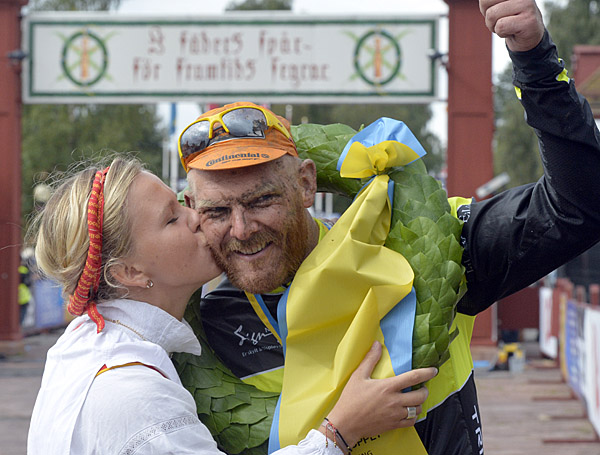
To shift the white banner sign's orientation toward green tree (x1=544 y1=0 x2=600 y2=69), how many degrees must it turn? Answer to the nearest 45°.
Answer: approximately 135° to its left

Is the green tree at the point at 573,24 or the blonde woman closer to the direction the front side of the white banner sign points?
the blonde woman

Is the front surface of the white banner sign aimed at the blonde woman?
yes

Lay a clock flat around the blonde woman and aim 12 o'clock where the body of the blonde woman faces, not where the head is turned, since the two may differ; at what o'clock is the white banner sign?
The white banner sign is roughly at 9 o'clock from the blonde woman.

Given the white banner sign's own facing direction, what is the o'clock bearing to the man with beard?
The man with beard is roughly at 12 o'clock from the white banner sign.

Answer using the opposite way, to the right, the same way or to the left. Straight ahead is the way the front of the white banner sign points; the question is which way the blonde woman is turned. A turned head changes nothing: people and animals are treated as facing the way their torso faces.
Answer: to the left

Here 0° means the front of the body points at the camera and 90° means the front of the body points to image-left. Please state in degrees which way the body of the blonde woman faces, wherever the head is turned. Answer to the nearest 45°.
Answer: approximately 270°
